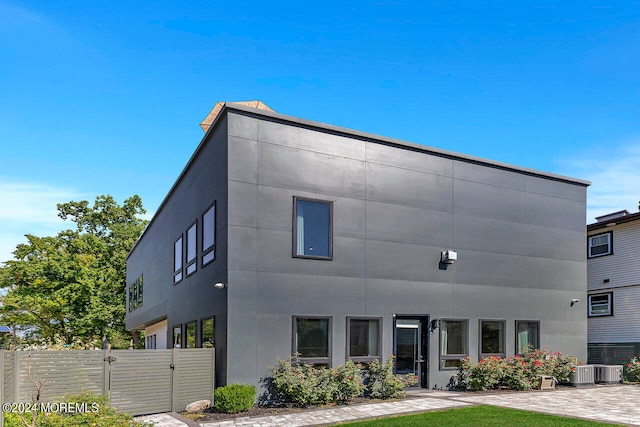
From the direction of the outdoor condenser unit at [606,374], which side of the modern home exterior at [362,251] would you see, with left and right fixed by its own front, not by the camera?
left

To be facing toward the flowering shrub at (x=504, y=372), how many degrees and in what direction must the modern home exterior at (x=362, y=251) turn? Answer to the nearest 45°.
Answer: approximately 45° to its left

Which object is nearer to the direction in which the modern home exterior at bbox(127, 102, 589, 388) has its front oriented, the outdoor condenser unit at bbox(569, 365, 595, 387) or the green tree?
the outdoor condenser unit

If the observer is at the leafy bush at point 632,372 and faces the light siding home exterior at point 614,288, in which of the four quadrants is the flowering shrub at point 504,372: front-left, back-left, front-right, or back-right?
back-left

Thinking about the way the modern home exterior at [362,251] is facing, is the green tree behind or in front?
behind

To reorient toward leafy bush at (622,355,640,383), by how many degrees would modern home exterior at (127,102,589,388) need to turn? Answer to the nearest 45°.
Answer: approximately 90° to its left

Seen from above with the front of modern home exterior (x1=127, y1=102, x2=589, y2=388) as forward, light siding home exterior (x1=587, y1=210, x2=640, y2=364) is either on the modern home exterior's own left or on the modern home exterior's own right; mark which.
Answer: on the modern home exterior's own left

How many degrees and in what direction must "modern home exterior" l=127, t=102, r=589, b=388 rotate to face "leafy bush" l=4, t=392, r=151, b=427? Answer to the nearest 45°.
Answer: approximately 45° to its right
